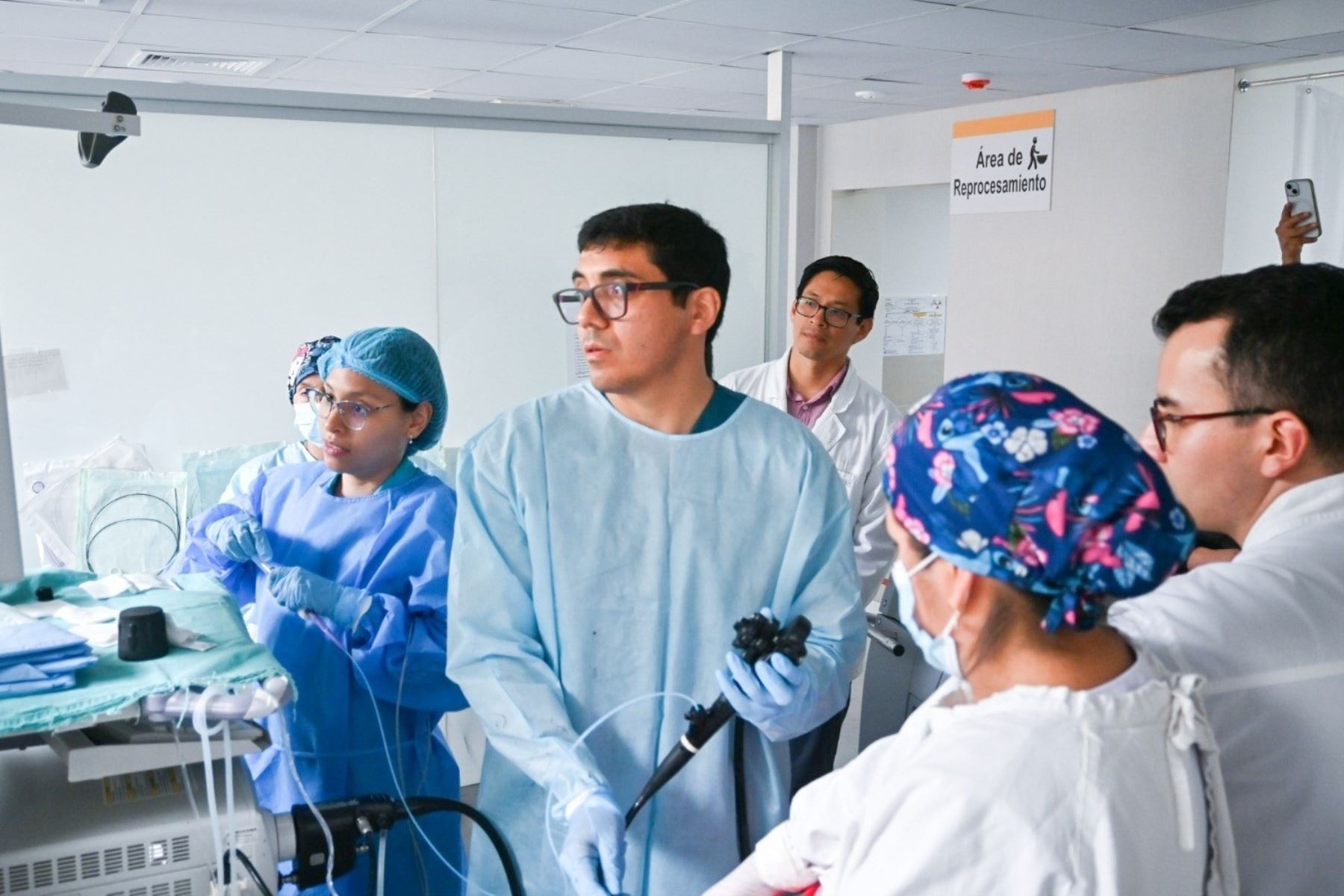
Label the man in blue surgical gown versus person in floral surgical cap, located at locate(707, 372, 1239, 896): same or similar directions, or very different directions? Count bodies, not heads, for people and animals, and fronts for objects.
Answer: very different directions

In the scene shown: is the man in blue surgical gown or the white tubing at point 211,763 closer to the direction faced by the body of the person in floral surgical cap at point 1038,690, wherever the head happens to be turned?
the man in blue surgical gown

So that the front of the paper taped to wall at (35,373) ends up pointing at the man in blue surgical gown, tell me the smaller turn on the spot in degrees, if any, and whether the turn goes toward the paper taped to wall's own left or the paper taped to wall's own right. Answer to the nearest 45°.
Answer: approximately 45° to the paper taped to wall's own left

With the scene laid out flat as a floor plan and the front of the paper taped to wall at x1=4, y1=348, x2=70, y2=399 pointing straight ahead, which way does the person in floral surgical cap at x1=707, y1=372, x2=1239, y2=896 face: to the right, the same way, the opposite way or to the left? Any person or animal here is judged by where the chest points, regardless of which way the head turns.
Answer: the opposite way

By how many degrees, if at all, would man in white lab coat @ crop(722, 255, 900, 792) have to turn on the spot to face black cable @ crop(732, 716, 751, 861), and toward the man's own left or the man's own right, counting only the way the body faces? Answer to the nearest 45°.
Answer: approximately 45° to the man's own left

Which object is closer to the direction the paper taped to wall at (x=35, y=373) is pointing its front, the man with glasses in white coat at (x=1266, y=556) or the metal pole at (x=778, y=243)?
the man with glasses in white coat

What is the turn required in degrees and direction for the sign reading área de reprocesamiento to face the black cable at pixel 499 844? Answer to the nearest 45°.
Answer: approximately 45° to its left

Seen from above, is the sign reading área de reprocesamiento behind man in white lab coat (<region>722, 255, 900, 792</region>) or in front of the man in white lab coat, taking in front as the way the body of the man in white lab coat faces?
behind
